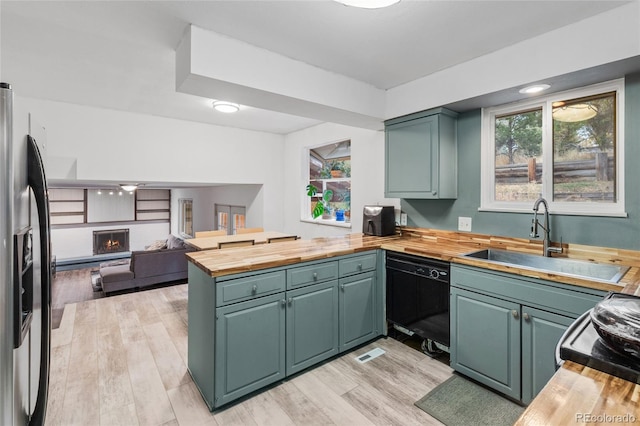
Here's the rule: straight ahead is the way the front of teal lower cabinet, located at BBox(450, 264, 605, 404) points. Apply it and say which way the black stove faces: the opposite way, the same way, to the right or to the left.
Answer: to the right

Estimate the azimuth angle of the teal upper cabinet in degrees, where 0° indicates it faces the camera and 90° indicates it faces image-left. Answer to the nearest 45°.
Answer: approximately 45°

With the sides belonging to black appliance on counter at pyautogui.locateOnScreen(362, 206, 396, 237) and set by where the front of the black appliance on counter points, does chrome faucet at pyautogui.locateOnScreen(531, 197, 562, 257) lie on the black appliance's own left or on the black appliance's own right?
on the black appliance's own left

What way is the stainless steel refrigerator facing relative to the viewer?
to the viewer's right

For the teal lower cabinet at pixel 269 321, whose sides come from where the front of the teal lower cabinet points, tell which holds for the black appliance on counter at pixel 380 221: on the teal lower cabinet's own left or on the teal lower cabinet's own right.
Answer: on the teal lower cabinet's own left

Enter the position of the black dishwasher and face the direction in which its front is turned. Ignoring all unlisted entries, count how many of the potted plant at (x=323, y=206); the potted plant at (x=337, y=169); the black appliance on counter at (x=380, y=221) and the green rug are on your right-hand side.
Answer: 3

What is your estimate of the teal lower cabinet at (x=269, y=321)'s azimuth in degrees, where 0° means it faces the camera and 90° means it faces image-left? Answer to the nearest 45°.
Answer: approximately 315°

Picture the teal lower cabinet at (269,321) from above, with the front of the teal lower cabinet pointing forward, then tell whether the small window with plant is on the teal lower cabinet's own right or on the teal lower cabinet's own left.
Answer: on the teal lower cabinet's own left
